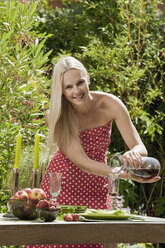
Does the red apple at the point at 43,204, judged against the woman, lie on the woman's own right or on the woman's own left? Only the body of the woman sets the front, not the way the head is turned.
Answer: on the woman's own right

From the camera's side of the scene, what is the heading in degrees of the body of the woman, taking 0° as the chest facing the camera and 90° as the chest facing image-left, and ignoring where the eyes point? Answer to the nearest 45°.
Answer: approximately 315°

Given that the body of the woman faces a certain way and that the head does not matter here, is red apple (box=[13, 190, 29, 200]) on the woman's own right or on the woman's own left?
on the woman's own right

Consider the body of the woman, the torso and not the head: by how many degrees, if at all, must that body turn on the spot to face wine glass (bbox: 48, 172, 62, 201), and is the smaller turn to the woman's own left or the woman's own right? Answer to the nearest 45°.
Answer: approximately 45° to the woman's own right

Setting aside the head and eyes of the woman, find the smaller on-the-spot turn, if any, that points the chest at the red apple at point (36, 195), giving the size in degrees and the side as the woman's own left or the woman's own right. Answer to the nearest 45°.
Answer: approximately 45° to the woman's own right
